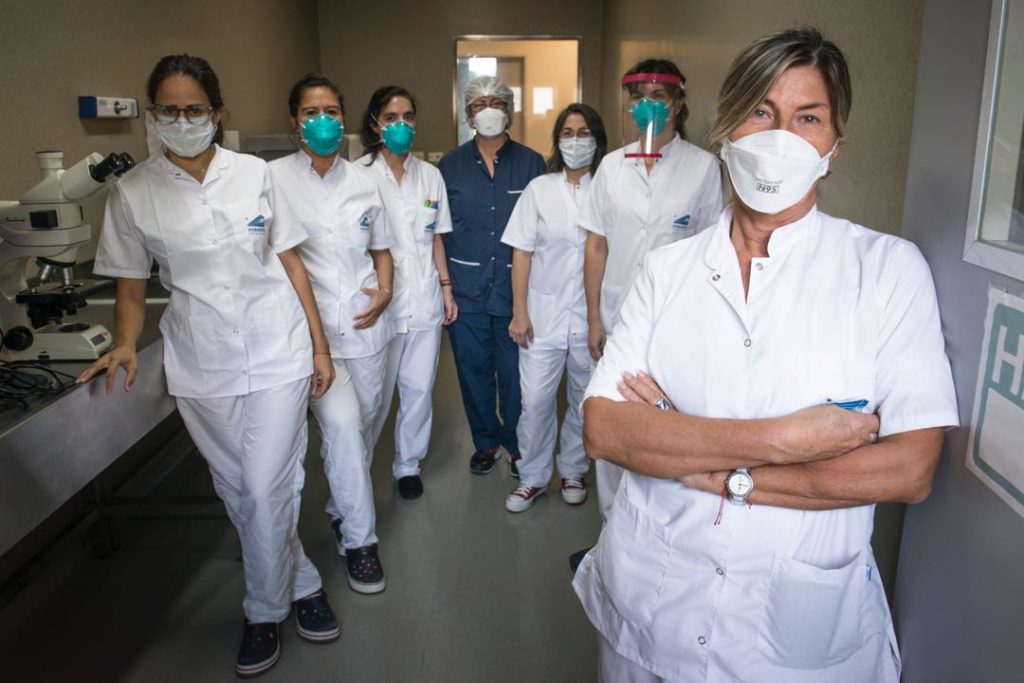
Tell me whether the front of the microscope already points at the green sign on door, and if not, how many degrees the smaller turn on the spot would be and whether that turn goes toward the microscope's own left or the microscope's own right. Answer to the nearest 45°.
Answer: approximately 45° to the microscope's own right

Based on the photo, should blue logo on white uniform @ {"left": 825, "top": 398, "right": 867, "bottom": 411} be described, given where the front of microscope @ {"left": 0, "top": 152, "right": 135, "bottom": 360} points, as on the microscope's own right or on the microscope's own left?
on the microscope's own right

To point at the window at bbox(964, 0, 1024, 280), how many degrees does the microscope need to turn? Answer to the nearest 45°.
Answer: approximately 45° to its right

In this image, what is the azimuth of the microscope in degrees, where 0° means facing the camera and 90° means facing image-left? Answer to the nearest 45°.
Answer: approximately 270°
